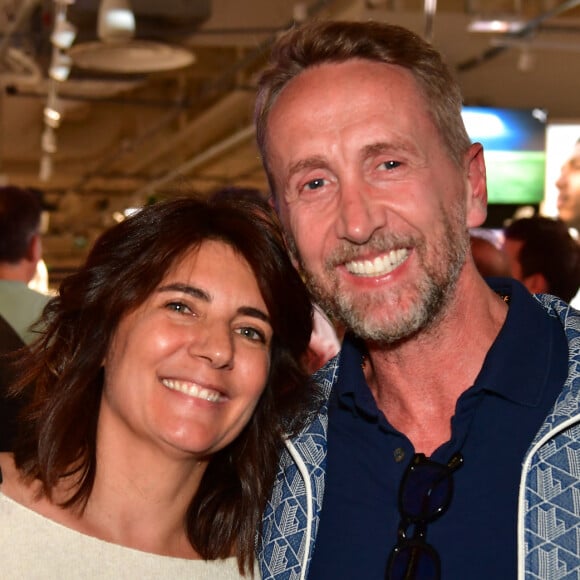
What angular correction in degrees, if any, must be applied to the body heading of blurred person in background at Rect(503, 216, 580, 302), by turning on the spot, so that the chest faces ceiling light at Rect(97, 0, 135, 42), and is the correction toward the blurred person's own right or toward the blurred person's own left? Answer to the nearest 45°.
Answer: approximately 45° to the blurred person's own left

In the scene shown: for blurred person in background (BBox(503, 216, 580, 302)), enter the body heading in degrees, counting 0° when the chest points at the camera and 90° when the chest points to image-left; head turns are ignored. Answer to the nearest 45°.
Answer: approximately 135°

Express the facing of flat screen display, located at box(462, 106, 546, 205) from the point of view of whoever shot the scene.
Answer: facing the viewer

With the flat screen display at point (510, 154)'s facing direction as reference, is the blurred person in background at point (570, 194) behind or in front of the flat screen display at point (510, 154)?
in front

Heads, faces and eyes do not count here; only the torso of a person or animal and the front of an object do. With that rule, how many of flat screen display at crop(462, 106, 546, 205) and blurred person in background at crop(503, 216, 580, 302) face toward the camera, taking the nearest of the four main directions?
1

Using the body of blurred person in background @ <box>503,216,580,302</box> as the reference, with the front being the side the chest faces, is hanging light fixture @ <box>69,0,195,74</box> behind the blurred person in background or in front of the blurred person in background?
in front

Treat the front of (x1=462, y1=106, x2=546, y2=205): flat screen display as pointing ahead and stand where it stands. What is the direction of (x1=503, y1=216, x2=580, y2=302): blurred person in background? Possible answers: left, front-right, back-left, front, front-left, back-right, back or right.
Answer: front

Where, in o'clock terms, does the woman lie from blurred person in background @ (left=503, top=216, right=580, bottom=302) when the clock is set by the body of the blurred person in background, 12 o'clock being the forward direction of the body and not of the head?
The woman is roughly at 8 o'clock from the blurred person in background.

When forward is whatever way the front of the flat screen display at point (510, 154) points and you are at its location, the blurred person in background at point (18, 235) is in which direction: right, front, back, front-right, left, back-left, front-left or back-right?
front-right

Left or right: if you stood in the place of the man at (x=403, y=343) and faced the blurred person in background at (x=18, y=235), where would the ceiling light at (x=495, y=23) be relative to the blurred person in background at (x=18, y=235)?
right

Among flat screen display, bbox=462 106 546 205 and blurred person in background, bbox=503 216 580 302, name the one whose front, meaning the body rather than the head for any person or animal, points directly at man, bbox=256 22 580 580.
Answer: the flat screen display
